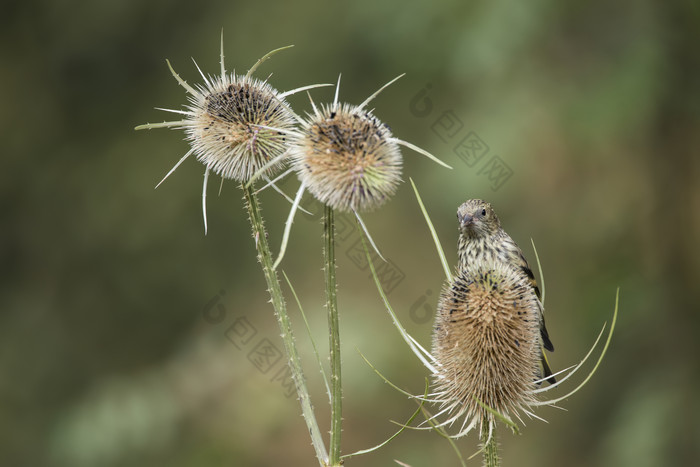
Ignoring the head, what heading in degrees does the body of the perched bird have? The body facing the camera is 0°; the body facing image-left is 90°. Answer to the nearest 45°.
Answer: approximately 45°

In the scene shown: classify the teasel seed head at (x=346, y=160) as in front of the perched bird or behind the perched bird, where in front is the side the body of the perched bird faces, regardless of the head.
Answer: in front

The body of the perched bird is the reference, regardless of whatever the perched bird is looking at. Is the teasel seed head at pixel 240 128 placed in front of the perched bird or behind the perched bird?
in front
